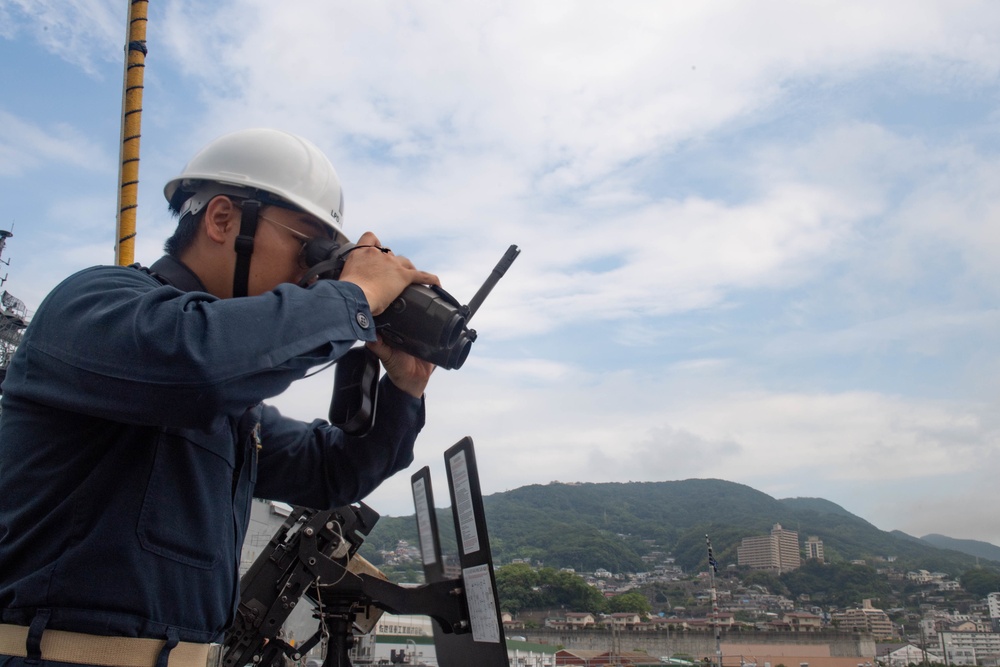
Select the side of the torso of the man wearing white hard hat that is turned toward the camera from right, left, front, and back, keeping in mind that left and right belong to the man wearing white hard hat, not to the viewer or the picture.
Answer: right

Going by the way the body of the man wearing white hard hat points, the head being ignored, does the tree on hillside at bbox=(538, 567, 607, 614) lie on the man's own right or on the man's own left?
on the man's own left

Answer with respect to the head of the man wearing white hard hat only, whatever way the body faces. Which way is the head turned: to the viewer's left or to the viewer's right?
to the viewer's right
